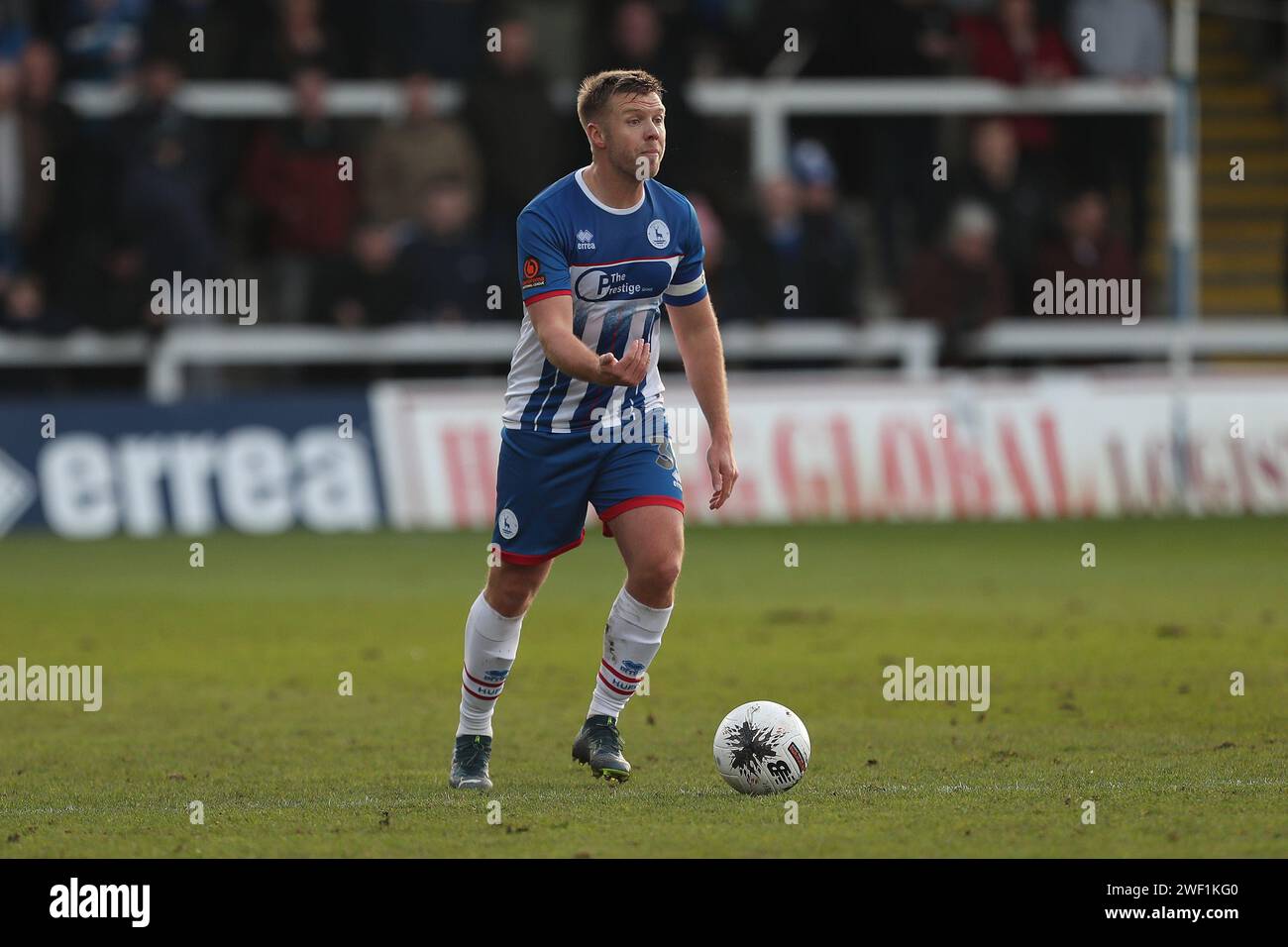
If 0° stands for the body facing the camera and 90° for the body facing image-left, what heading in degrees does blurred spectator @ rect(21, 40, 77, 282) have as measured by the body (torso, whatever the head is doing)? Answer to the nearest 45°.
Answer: approximately 0°

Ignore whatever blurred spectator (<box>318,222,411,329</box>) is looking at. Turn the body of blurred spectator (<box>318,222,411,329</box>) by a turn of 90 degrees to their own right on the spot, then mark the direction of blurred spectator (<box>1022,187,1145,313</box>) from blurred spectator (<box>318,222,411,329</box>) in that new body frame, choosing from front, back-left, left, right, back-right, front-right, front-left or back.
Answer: back

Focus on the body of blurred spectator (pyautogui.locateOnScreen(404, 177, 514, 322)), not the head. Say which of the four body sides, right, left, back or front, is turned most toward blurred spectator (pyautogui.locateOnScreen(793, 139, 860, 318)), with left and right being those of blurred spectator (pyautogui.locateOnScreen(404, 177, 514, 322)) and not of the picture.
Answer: left

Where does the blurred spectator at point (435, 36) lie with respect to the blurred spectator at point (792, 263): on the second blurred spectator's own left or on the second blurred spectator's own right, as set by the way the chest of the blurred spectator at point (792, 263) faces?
on the second blurred spectator's own right

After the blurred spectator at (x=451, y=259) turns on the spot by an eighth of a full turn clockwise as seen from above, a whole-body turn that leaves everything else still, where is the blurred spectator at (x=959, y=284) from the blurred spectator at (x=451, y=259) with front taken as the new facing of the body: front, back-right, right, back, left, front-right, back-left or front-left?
back-left

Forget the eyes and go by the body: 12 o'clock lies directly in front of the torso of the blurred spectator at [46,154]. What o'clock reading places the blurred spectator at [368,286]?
the blurred spectator at [368,286] is roughly at 9 o'clock from the blurred spectator at [46,154].

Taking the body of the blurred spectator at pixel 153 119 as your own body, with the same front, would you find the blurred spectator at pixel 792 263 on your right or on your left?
on your left

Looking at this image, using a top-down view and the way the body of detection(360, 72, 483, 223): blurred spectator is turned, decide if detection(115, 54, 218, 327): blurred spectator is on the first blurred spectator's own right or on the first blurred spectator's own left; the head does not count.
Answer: on the first blurred spectator's own right
